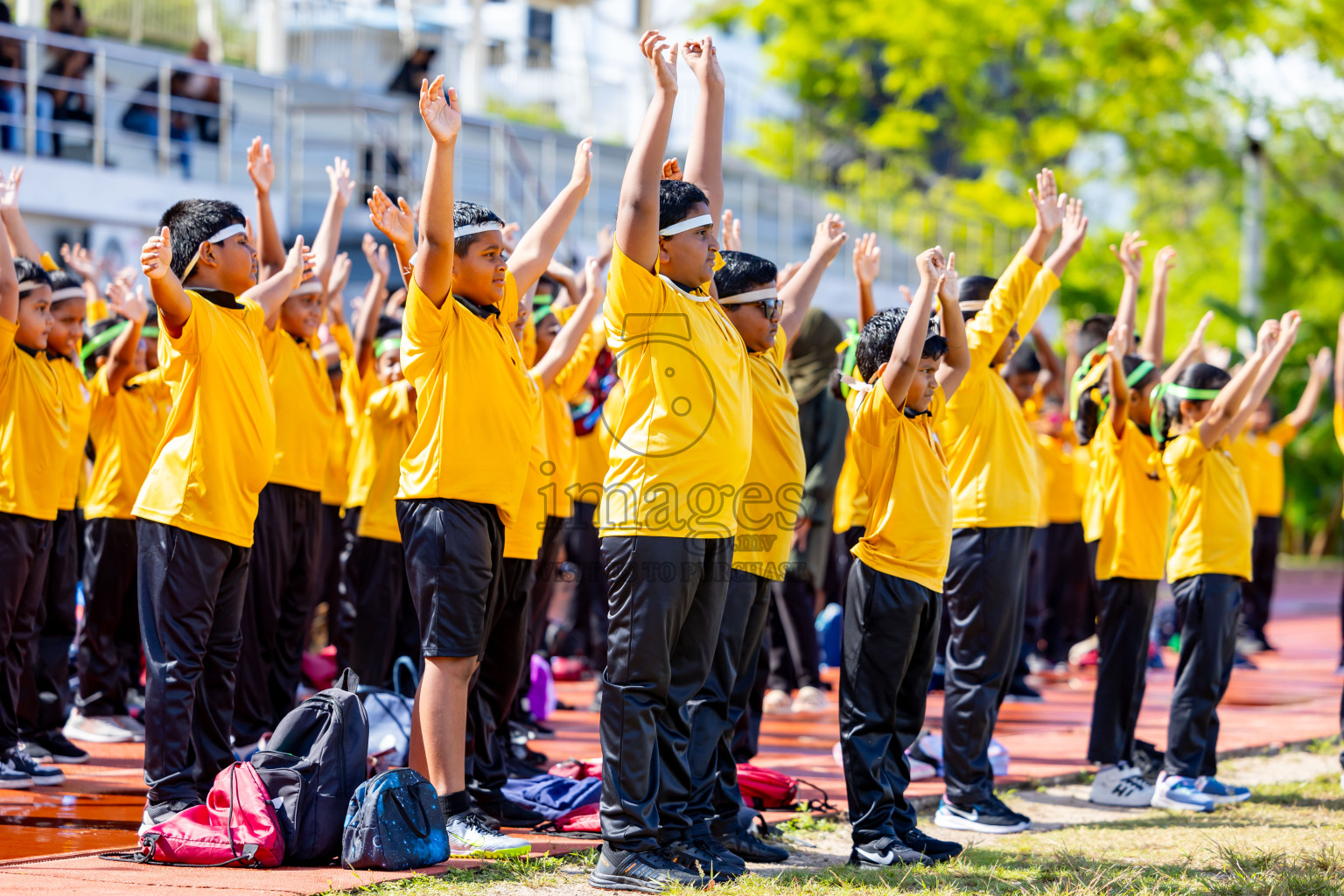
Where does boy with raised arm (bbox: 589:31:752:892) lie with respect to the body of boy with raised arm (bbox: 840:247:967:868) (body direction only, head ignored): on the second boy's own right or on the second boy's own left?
on the second boy's own right

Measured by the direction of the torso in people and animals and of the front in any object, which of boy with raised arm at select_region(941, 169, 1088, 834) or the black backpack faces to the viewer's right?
the boy with raised arm

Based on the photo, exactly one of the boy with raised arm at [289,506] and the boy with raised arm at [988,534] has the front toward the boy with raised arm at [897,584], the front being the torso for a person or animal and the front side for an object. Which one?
the boy with raised arm at [289,506]

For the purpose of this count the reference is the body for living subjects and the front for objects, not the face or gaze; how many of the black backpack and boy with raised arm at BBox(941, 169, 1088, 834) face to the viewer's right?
1

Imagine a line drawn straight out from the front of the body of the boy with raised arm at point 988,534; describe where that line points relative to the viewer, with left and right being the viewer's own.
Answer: facing to the right of the viewer

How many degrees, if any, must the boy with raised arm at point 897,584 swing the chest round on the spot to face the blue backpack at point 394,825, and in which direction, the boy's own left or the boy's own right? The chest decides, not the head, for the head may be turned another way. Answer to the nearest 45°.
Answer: approximately 135° to the boy's own right

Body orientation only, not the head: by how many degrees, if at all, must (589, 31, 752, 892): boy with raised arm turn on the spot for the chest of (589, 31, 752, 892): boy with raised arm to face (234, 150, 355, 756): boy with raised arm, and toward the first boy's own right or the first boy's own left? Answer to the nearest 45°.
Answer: approximately 135° to the first boy's own left

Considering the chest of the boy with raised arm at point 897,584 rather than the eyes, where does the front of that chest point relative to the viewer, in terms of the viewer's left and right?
facing to the right of the viewer

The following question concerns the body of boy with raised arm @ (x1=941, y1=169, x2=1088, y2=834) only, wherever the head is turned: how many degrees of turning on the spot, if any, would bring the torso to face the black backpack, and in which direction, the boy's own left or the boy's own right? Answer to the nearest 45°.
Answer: approximately 135° to the boy's own right

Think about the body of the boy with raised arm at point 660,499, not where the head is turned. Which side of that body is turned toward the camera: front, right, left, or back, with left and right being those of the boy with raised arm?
right

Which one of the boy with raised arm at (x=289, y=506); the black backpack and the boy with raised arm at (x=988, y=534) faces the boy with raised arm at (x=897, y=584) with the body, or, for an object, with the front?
the boy with raised arm at (x=289, y=506)

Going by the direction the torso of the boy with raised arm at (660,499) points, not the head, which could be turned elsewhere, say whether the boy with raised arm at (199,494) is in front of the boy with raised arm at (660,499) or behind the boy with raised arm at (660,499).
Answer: behind

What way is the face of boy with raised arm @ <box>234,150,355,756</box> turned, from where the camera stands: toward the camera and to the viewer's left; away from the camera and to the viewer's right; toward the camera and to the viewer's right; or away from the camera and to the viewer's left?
toward the camera and to the viewer's right

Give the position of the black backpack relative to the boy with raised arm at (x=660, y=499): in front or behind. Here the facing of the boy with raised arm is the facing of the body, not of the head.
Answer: behind

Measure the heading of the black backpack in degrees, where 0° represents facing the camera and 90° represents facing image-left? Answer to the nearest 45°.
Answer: approximately 45°
